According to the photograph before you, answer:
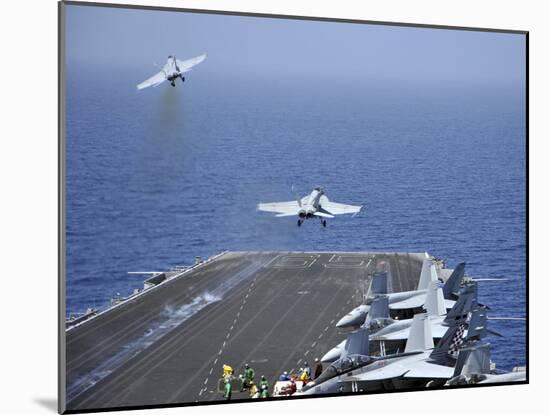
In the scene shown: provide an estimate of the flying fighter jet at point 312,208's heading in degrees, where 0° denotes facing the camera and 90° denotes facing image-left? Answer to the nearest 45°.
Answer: approximately 180°

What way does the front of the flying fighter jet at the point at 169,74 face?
away from the camera

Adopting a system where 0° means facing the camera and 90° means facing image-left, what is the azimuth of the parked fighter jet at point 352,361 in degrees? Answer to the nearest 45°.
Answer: approximately 45°

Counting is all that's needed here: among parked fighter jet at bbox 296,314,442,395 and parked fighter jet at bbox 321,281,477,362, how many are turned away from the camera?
0

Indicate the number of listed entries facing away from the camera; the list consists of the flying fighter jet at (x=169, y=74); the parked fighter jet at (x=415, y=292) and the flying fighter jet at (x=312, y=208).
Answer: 2

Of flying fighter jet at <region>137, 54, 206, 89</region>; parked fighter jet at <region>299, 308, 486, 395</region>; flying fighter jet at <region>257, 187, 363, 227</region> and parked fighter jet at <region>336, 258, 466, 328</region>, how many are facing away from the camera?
2
